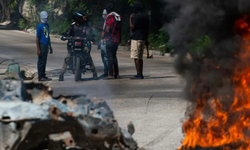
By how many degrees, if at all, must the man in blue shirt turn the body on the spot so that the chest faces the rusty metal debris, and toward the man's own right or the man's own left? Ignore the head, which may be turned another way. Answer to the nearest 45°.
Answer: approximately 45° to the man's own right

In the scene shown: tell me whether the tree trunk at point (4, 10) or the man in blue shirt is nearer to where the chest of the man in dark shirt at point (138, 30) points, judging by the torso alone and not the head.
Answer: the man in blue shirt

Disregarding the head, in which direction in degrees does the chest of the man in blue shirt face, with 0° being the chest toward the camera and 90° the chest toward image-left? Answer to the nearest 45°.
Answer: approximately 315°
